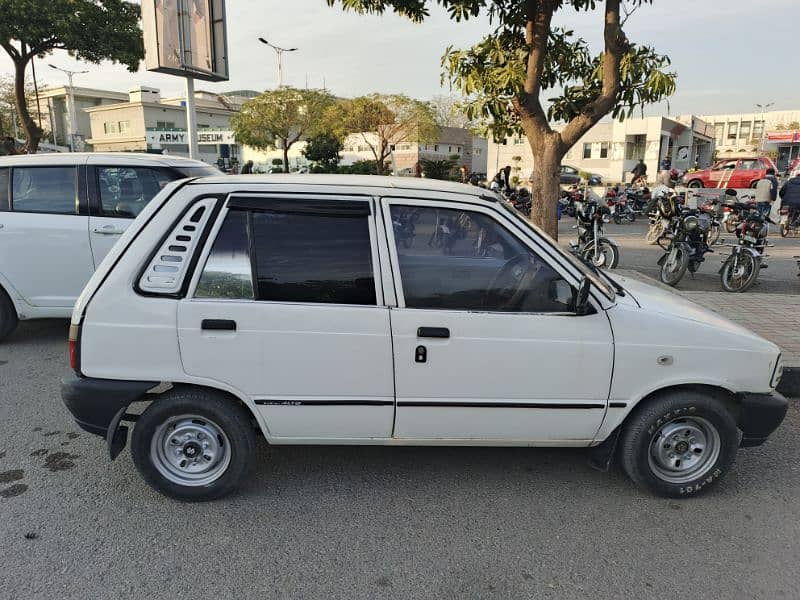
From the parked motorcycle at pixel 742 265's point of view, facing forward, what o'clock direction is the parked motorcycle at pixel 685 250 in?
the parked motorcycle at pixel 685 250 is roughly at 2 o'clock from the parked motorcycle at pixel 742 265.

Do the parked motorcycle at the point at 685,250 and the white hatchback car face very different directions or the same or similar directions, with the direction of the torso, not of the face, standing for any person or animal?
very different directions

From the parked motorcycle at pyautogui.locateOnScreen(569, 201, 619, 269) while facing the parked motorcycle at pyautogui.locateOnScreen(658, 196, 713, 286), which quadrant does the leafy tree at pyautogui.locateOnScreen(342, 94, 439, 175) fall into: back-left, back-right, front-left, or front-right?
back-left

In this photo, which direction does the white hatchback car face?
to the viewer's right

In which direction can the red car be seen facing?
to the viewer's left

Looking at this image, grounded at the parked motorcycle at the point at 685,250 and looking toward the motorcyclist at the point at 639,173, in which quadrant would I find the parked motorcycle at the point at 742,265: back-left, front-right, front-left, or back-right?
back-right

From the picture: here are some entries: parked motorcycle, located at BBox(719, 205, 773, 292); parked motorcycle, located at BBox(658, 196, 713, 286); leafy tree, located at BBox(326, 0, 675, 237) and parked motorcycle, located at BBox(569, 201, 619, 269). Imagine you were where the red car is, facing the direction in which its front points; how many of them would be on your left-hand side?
4

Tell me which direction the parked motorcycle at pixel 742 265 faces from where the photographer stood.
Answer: facing the viewer and to the left of the viewer

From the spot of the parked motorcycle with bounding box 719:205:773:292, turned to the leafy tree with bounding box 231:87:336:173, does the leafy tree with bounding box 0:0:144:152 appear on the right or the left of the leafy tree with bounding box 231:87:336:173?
left

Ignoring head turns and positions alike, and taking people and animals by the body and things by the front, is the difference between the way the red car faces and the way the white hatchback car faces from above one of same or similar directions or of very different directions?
very different directions

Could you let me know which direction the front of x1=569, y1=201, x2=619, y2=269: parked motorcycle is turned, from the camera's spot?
facing the viewer and to the right of the viewer
